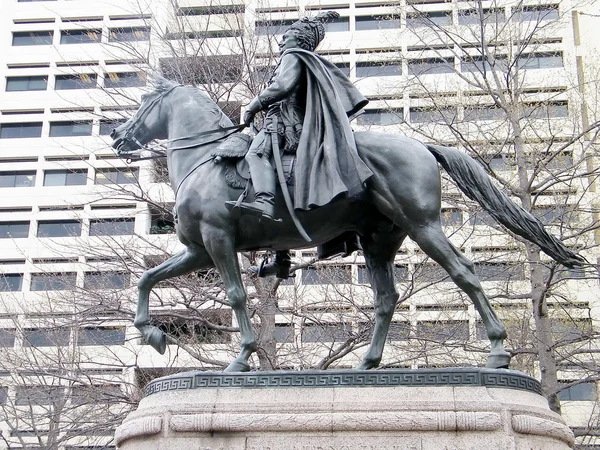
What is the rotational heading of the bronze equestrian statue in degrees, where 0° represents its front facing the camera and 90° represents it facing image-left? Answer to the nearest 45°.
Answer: approximately 90°
